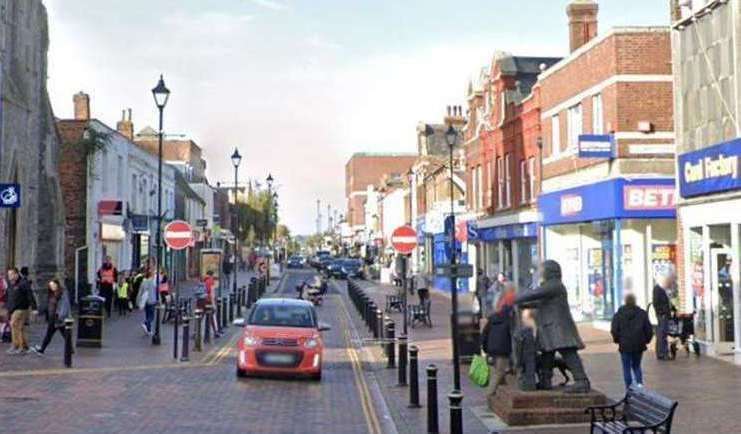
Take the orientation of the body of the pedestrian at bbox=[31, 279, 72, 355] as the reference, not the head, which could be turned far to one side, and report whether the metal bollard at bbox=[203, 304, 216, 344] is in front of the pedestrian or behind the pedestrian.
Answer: behind

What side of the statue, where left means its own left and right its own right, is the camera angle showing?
left

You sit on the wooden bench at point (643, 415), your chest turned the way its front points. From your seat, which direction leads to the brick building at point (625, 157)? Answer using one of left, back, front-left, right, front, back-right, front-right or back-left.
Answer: back-right

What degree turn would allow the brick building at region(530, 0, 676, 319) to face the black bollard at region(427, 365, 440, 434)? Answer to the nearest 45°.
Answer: approximately 45° to its left

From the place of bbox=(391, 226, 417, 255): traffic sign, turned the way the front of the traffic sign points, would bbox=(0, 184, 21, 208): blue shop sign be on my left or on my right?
on my right

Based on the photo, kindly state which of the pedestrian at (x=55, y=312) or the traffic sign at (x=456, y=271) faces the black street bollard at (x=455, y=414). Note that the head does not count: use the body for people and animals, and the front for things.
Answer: the traffic sign

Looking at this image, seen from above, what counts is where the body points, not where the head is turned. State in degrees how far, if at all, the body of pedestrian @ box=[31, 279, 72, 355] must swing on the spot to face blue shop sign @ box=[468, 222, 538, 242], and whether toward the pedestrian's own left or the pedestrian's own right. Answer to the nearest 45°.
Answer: approximately 135° to the pedestrian's own right

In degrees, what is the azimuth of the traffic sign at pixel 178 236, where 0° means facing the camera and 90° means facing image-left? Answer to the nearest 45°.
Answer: approximately 0°

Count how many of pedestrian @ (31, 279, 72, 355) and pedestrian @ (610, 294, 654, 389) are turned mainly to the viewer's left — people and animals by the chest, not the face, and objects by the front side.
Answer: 1

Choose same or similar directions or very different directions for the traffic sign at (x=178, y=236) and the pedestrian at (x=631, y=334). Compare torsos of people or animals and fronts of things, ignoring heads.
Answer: very different directions

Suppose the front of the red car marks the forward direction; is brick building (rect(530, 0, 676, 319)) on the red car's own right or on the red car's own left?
on the red car's own left

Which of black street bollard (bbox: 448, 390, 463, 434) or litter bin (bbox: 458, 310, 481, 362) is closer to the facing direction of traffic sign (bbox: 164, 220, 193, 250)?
the black street bollard

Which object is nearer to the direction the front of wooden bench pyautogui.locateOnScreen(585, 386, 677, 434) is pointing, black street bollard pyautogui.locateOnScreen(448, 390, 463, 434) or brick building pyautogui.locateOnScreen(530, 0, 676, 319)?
the black street bollard

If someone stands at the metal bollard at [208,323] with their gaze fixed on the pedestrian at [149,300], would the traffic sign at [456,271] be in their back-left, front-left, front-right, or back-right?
back-left
